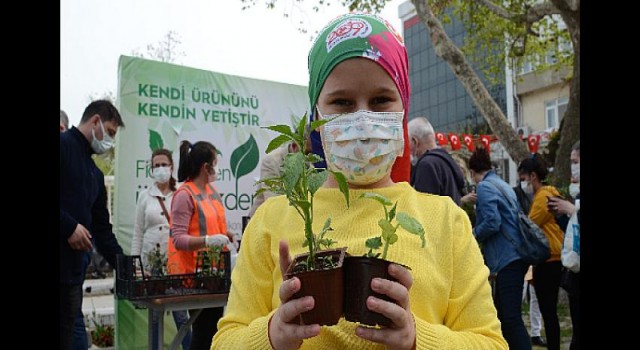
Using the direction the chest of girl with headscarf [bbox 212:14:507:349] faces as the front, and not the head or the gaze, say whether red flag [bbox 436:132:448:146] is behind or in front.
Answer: behind

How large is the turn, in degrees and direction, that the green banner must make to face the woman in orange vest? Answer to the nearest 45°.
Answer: approximately 45° to its right

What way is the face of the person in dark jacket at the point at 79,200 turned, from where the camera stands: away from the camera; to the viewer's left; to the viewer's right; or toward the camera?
to the viewer's right

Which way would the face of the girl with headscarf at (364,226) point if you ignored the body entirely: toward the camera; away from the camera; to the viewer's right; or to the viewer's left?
toward the camera

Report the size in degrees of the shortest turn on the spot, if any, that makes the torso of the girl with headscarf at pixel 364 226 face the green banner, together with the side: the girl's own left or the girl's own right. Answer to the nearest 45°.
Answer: approximately 180°

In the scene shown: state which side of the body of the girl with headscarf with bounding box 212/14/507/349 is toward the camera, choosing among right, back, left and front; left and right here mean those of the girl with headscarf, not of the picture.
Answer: front

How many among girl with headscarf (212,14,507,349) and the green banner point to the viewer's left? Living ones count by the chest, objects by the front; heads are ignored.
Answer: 0

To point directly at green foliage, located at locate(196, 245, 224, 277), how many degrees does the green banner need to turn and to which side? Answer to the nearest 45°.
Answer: approximately 45° to its right

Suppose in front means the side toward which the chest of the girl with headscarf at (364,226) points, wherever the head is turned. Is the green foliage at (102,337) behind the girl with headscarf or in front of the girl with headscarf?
behind

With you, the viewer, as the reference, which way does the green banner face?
facing the viewer and to the right of the viewer

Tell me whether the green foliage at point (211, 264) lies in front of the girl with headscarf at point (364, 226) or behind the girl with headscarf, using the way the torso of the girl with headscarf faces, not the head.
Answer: behind

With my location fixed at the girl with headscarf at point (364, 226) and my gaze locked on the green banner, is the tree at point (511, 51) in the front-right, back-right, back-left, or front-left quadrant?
front-right

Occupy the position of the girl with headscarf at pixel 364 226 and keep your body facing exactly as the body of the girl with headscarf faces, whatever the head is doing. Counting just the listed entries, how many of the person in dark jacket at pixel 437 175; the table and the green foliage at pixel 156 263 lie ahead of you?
0

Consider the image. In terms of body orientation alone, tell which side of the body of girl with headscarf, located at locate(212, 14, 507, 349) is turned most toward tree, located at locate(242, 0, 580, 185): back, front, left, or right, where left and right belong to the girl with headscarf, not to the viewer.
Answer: back

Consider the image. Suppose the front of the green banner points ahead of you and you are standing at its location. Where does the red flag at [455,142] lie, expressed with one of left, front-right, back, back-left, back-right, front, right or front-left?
left

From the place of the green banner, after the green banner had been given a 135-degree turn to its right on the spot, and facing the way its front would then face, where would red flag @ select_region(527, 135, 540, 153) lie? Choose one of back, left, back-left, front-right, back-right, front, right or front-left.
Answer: back-right

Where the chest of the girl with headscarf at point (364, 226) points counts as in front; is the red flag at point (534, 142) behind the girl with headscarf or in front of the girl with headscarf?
behind

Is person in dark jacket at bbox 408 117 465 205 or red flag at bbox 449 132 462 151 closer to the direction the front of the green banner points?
the person in dark jacket
